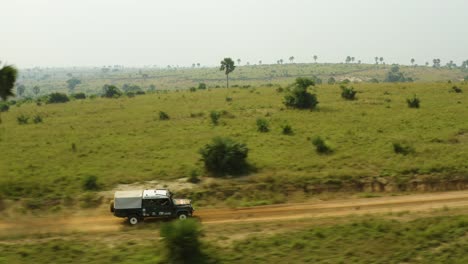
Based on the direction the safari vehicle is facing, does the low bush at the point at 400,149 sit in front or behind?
in front

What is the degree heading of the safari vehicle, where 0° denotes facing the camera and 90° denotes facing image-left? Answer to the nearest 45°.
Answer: approximately 270°

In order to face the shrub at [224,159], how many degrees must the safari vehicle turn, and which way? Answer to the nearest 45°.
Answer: approximately 45° to its left

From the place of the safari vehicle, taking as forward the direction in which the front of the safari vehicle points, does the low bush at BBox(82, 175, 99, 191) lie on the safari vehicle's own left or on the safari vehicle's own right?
on the safari vehicle's own left

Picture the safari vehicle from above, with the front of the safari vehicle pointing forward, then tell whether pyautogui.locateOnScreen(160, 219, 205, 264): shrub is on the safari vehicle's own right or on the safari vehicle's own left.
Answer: on the safari vehicle's own right

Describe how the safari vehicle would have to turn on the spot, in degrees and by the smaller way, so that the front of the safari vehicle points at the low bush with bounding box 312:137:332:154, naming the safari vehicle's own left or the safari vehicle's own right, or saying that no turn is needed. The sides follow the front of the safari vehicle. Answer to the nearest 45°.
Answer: approximately 45° to the safari vehicle's own left

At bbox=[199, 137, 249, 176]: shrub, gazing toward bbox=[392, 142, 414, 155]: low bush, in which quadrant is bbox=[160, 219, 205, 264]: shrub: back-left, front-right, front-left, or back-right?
back-right

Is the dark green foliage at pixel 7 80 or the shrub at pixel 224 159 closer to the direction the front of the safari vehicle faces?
the shrub

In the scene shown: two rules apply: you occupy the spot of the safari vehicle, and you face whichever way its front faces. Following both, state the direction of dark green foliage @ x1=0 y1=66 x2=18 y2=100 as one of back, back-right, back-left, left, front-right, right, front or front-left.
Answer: back-left
